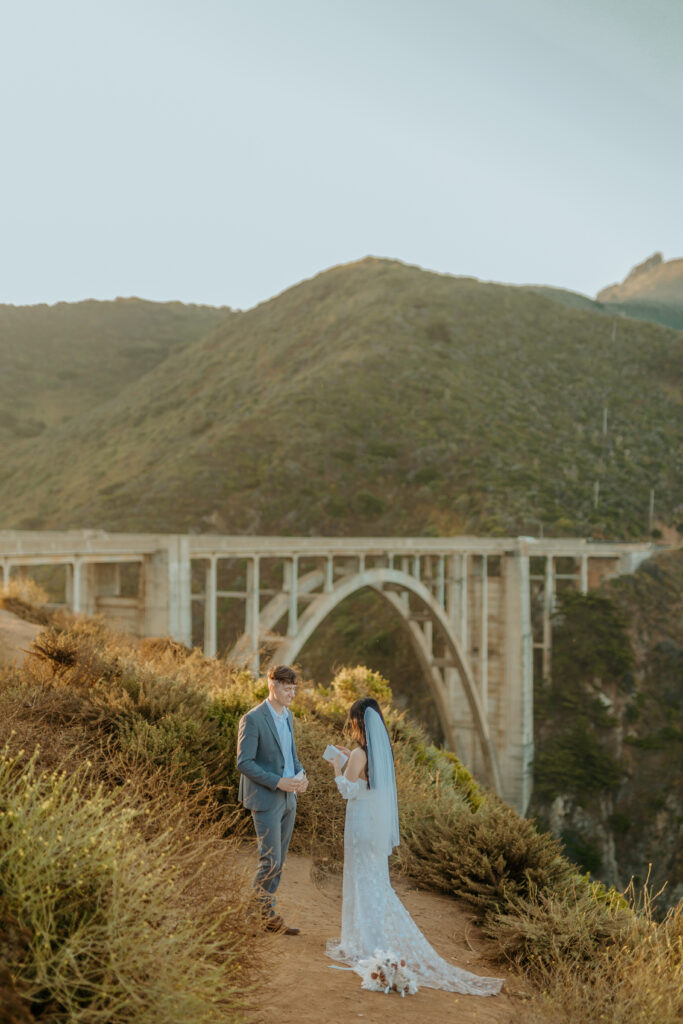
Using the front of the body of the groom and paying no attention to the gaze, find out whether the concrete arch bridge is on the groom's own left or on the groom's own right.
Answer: on the groom's own left

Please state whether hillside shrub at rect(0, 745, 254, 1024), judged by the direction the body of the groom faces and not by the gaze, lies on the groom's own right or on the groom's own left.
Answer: on the groom's own right

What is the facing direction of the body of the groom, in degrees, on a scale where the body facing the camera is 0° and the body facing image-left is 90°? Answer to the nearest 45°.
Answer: approximately 315°

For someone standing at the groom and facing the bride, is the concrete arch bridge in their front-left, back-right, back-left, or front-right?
back-left

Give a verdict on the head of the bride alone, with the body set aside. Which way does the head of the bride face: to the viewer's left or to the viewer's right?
to the viewer's left

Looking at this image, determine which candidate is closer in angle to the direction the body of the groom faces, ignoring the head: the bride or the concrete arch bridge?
the bride

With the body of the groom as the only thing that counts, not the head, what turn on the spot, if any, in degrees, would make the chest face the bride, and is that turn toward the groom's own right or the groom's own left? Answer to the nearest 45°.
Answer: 0° — they already face them

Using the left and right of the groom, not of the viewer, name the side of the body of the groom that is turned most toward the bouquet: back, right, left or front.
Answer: front

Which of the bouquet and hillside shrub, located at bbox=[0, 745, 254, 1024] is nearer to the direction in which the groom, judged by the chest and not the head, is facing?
the bouquet
